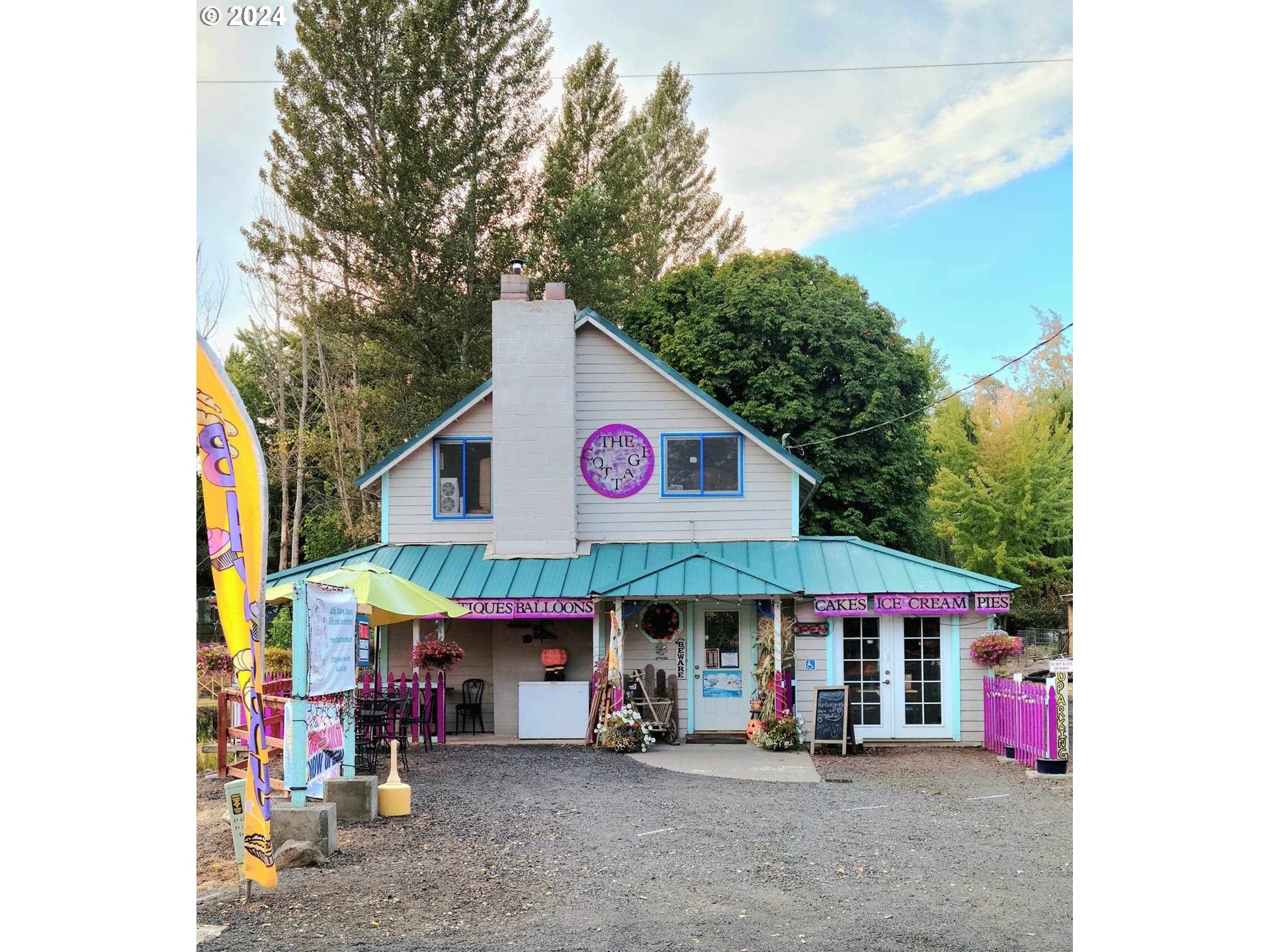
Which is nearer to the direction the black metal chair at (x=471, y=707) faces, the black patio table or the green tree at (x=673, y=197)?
the black patio table

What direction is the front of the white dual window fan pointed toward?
toward the camera

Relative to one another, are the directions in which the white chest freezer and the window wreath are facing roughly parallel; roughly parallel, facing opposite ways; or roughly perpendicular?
roughly parallel

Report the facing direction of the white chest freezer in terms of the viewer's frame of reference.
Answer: facing the viewer

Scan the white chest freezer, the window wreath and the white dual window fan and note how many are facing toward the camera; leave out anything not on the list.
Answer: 3

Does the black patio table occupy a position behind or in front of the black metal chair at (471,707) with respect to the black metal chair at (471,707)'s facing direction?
in front

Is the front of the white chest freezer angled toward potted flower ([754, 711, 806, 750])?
no

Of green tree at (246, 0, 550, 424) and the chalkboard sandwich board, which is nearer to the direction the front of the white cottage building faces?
the chalkboard sandwich board

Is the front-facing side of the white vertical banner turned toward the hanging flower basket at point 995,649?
no

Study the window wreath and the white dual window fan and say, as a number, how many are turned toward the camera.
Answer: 2
